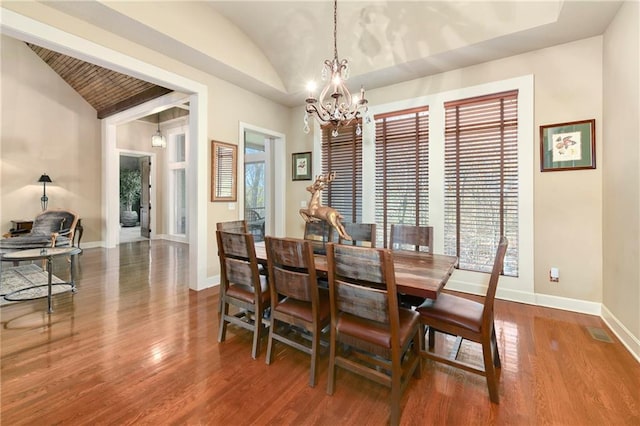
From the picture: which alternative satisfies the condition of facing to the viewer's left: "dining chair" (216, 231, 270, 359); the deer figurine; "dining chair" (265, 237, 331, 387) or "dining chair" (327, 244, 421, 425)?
the deer figurine

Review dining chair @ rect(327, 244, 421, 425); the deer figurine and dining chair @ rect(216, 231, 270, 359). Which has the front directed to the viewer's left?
the deer figurine

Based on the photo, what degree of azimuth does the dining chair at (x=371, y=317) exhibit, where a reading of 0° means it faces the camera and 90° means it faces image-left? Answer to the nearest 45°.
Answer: approximately 225°

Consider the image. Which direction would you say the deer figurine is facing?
to the viewer's left

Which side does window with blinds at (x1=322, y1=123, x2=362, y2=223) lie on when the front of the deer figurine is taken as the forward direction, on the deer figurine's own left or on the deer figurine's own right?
on the deer figurine's own right

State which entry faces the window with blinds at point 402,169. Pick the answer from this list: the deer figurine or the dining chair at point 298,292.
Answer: the dining chair

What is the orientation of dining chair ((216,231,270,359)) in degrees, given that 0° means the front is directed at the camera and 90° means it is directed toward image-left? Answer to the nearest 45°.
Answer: approximately 225°

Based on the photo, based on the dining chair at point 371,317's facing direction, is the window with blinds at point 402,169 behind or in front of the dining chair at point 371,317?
in front

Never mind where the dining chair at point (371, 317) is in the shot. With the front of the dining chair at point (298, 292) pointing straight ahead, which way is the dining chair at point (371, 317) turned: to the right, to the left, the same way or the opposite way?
the same way

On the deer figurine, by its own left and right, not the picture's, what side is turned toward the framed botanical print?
back

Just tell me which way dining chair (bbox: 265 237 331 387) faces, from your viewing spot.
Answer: facing away from the viewer and to the right of the viewer

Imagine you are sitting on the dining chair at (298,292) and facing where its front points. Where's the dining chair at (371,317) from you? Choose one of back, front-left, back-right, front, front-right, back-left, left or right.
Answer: right

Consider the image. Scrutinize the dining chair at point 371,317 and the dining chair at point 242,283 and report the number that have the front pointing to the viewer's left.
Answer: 0

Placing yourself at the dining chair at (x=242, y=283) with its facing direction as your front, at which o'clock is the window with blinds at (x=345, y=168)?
The window with blinds is roughly at 12 o'clock from the dining chair.

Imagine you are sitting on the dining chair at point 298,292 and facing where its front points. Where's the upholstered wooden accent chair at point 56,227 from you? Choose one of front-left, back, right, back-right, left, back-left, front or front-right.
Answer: left

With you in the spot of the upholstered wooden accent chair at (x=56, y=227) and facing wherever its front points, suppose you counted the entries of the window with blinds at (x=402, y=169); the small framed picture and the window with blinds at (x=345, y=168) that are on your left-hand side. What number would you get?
3
